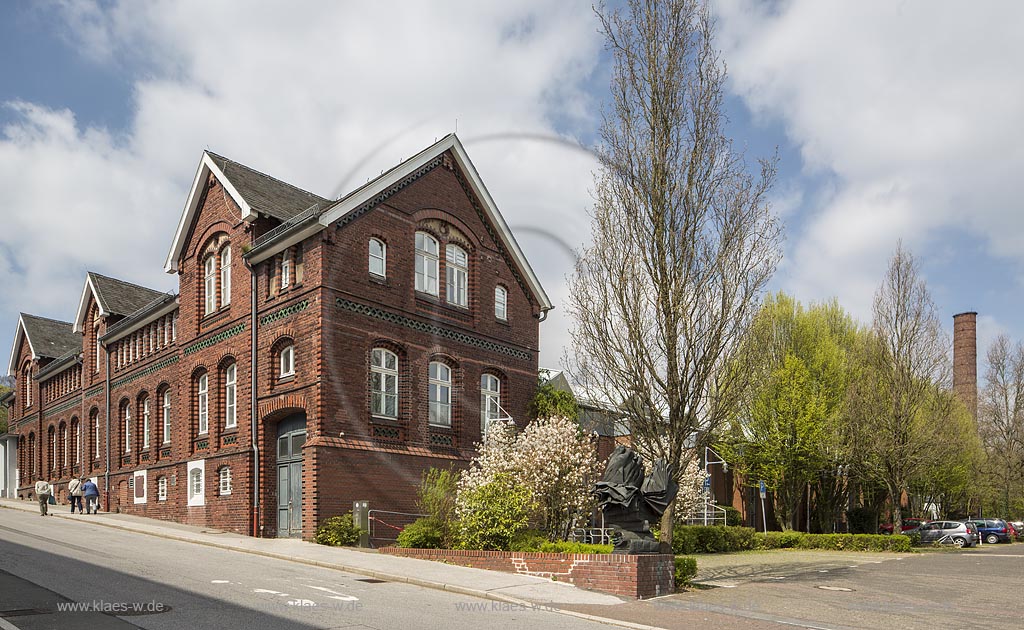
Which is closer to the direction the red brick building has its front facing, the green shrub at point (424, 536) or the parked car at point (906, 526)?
the green shrub

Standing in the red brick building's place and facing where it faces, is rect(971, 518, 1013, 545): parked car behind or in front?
behind

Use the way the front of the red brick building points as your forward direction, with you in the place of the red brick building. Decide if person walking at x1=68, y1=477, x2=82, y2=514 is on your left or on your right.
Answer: on your right

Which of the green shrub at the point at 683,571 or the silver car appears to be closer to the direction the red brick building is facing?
the green shrub

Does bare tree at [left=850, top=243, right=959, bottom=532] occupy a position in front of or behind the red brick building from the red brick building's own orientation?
behind

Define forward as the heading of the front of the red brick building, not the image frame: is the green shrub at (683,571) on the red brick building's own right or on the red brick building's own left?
on the red brick building's own left

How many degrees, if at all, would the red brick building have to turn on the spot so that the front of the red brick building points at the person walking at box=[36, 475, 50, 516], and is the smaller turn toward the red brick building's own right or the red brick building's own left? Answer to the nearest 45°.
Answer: approximately 90° to the red brick building's own right

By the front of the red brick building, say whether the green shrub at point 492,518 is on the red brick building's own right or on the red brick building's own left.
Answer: on the red brick building's own left

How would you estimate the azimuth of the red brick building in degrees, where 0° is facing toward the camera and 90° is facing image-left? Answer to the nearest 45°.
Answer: approximately 45°

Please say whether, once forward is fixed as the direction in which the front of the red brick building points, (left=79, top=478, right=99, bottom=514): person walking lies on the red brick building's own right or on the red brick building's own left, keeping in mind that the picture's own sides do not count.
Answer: on the red brick building's own right
